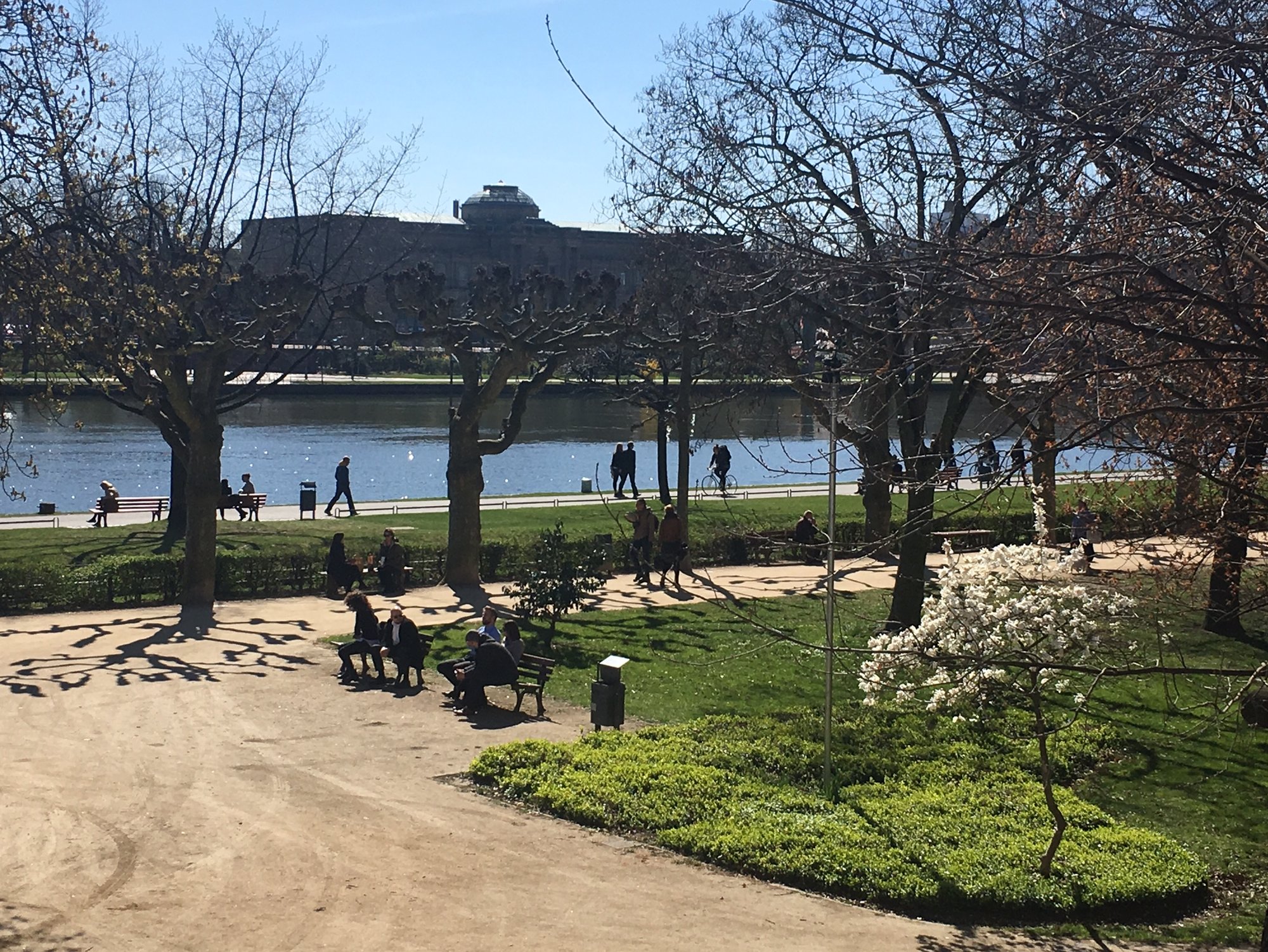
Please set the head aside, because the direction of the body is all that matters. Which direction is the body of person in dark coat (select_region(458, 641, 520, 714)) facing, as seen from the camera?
to the viewer's left

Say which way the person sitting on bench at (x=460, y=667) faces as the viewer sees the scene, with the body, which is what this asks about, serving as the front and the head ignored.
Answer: to the viewer's left

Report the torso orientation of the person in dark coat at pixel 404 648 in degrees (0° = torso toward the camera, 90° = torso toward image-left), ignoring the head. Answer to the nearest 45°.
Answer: approximately 45°

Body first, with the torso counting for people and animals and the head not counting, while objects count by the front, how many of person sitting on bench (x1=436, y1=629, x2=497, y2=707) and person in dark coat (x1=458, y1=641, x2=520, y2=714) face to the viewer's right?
0

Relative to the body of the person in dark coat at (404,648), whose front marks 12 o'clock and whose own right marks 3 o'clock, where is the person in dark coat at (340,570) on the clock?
the person in dark coat at (340,570) is roughly at 4 o'clock from the person in dark coat at (404,648).

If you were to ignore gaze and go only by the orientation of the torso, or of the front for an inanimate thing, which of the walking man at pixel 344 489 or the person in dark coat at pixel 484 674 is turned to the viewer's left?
the person in dark coat

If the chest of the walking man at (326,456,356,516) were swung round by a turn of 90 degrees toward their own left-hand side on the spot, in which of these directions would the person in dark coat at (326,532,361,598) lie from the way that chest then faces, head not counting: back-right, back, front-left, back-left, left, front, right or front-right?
back
